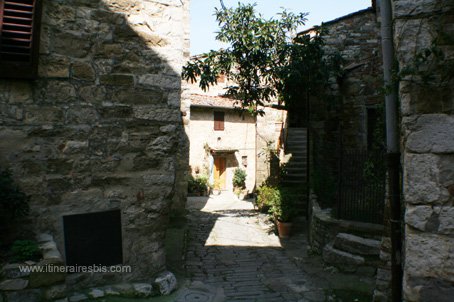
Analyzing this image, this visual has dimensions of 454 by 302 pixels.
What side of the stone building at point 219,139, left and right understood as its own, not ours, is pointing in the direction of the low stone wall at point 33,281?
front

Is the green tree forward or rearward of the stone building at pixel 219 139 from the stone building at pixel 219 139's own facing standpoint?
forward

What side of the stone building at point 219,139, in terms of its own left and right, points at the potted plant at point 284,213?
front

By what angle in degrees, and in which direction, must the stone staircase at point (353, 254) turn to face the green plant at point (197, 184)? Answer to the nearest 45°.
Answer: approximately 90° to its right

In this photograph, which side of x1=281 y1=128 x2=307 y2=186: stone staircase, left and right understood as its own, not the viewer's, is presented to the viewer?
front

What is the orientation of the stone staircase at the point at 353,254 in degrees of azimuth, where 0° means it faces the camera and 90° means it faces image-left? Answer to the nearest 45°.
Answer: approximately 45°

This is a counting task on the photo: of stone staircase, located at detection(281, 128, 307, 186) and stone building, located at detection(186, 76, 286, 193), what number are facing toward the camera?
2

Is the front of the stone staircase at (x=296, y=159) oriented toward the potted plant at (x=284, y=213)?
yes

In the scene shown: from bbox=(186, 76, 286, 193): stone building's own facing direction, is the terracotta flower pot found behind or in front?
in front

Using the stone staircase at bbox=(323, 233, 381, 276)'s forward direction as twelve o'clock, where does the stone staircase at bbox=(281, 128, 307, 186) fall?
the stone staircase at bbox=(281, 128, 307, 186) is roughly at 4 o'clock from the stone staircase at bbox=(323, 233, 381, 276).

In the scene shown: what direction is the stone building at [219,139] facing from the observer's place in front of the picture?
facing the viewer

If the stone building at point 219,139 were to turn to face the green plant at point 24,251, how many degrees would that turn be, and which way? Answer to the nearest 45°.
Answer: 0° — it already faces it
